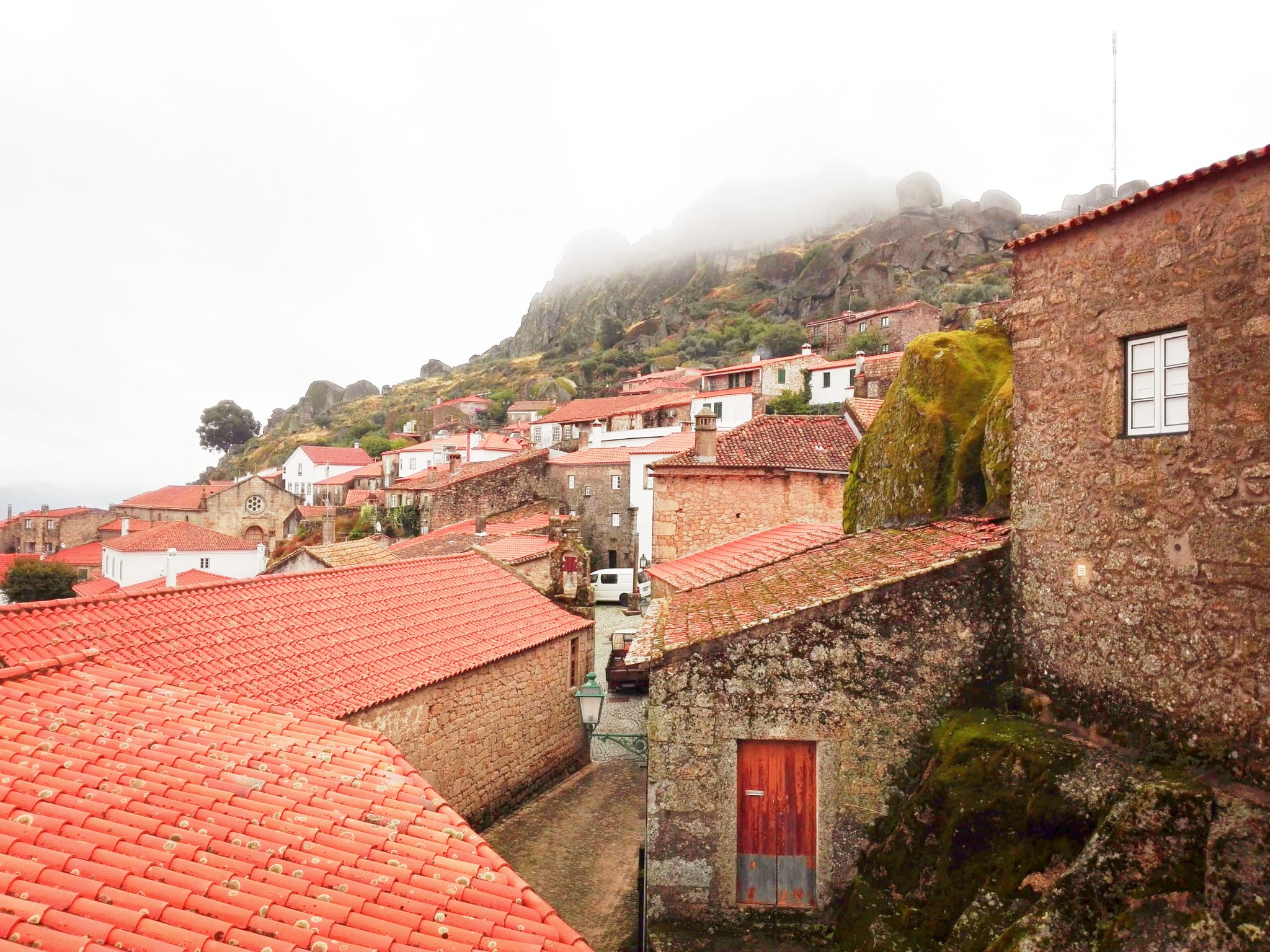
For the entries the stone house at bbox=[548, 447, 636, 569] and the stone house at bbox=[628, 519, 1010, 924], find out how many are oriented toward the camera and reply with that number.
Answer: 2

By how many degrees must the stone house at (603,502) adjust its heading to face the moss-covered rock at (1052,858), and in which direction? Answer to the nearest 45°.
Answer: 0° — it already faces it

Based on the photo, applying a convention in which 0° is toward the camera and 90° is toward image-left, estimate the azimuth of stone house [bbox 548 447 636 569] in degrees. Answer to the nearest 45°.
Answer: approximately 0°

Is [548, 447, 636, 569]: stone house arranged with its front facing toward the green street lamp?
yes

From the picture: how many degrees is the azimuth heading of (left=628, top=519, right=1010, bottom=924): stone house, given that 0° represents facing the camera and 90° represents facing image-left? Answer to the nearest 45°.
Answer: approximately 0°

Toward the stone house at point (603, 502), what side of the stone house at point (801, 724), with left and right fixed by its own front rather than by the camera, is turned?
back

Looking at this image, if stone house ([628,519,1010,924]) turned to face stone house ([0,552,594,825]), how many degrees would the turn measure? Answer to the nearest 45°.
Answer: approximately 135° to its right
